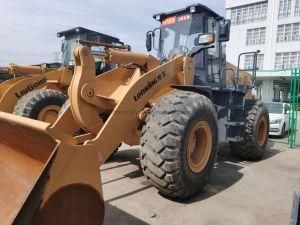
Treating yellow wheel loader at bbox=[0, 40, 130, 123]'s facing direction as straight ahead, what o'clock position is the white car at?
The white car is roughly at 7 o'clock from the yellow wheel loader.

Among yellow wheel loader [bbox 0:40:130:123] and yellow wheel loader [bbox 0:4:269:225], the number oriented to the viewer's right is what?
0

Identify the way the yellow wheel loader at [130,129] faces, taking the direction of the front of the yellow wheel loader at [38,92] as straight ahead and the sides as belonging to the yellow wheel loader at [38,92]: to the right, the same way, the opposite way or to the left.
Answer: the same way

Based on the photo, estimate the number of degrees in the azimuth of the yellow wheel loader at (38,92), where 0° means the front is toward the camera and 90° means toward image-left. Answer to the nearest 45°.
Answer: approximately 45°

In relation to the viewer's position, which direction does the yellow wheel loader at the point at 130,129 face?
facing the viewer and to the left of the viewer

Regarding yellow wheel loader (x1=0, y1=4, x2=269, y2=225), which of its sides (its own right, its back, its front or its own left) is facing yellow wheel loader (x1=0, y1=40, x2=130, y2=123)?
right

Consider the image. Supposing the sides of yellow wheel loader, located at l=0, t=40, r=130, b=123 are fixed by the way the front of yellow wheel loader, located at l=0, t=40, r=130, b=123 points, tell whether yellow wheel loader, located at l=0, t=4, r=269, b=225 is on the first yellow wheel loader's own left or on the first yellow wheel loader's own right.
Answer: on the first yellow wheel loader's own left

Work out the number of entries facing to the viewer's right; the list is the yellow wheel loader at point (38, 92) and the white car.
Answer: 0
